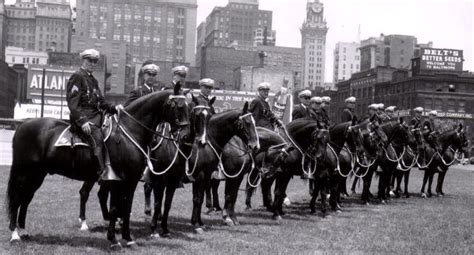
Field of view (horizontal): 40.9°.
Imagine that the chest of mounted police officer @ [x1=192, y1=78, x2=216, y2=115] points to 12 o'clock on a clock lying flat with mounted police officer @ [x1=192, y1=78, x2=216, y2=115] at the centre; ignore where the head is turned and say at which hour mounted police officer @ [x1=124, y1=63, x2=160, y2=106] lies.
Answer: mounted police officer @ [x1=124, y1=63, x2=160, y2=106] is roughly at 4 o'clock from mounted police officer @ [x1=192, y1=78, x2=216, y2=115].

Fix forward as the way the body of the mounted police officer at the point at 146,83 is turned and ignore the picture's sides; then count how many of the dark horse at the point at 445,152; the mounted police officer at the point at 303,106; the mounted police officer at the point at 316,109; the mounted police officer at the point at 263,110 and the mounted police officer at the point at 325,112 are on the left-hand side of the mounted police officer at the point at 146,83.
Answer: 5

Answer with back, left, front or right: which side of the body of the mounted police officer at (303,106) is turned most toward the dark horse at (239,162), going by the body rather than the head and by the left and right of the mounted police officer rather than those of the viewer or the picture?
right

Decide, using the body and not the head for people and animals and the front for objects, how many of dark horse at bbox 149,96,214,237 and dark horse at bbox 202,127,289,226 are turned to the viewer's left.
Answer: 0

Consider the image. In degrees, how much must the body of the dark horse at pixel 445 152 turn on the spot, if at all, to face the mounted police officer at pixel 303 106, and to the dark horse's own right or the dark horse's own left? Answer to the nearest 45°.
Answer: approximately 90° to the dark horse's own right

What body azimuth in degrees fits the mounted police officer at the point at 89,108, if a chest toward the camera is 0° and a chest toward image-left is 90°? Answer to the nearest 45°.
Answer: approximately 315°

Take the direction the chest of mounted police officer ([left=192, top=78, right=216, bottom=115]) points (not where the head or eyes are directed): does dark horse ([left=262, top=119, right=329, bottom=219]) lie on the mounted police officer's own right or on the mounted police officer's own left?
on the mounted police officer's own left

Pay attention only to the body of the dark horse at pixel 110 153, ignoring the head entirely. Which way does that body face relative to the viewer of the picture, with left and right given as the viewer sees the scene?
facing to the right of the viewer
